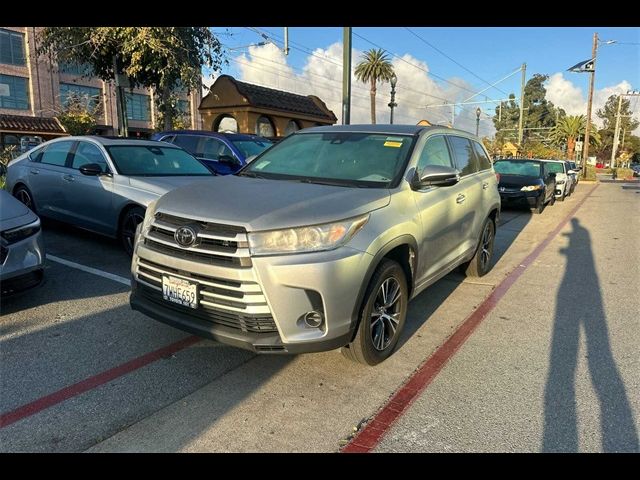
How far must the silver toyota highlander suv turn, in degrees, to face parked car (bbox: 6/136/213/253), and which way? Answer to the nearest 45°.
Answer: approximately 90° to its right

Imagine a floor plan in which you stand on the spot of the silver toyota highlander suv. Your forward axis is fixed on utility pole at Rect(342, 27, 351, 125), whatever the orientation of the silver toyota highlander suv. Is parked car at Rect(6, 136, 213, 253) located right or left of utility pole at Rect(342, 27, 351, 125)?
left

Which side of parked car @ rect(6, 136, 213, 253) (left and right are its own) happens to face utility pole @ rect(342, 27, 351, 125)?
left

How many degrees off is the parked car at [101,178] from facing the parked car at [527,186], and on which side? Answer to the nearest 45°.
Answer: approximately 45° to its left

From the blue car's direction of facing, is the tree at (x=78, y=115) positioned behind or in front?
behind

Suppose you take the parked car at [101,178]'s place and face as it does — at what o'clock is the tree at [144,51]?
The tree is roughly at 8 o'clock from the parked car.

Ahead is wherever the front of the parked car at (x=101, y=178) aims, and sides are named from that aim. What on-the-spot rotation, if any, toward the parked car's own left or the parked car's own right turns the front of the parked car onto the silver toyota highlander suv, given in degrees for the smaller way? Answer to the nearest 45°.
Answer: approximately 45° to the parked car's own right

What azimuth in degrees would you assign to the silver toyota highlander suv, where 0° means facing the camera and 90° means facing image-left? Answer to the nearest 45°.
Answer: approximately 45°

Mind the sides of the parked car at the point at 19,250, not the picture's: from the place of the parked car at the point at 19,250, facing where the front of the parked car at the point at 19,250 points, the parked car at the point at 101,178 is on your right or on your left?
on your left

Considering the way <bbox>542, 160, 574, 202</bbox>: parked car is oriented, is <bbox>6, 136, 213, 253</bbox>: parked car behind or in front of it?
in front

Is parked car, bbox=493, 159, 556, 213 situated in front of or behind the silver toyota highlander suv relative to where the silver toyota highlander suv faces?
behind
